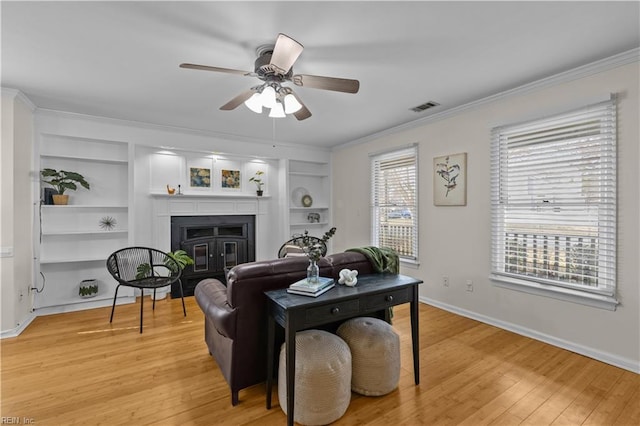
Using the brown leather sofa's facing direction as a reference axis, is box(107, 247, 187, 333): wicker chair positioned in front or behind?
in front

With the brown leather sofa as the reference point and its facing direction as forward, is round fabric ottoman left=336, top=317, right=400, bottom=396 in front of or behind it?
behind

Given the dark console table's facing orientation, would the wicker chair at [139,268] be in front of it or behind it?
behind

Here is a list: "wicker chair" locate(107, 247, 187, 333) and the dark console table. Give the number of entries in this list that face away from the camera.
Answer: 0

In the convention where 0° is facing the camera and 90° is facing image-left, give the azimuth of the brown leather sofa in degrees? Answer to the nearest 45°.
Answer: approximately 135°

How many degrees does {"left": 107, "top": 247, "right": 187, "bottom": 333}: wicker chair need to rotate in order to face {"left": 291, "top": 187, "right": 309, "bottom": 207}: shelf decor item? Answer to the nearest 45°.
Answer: approximately 45° to its left

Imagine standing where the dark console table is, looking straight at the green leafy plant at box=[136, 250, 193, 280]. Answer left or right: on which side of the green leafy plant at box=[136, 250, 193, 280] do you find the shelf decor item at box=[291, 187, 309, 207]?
right

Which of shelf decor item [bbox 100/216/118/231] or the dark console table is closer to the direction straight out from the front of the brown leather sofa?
the shelf decor item

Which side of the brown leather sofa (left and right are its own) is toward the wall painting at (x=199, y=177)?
front

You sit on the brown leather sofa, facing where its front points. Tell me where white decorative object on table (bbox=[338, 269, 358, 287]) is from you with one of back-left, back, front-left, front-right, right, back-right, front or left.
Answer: back-right

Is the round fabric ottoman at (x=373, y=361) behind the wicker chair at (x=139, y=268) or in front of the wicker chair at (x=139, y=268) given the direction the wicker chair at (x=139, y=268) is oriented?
in front

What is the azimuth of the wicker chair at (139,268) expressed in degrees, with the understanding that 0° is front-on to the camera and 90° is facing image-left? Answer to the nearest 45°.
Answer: approximately 315°
